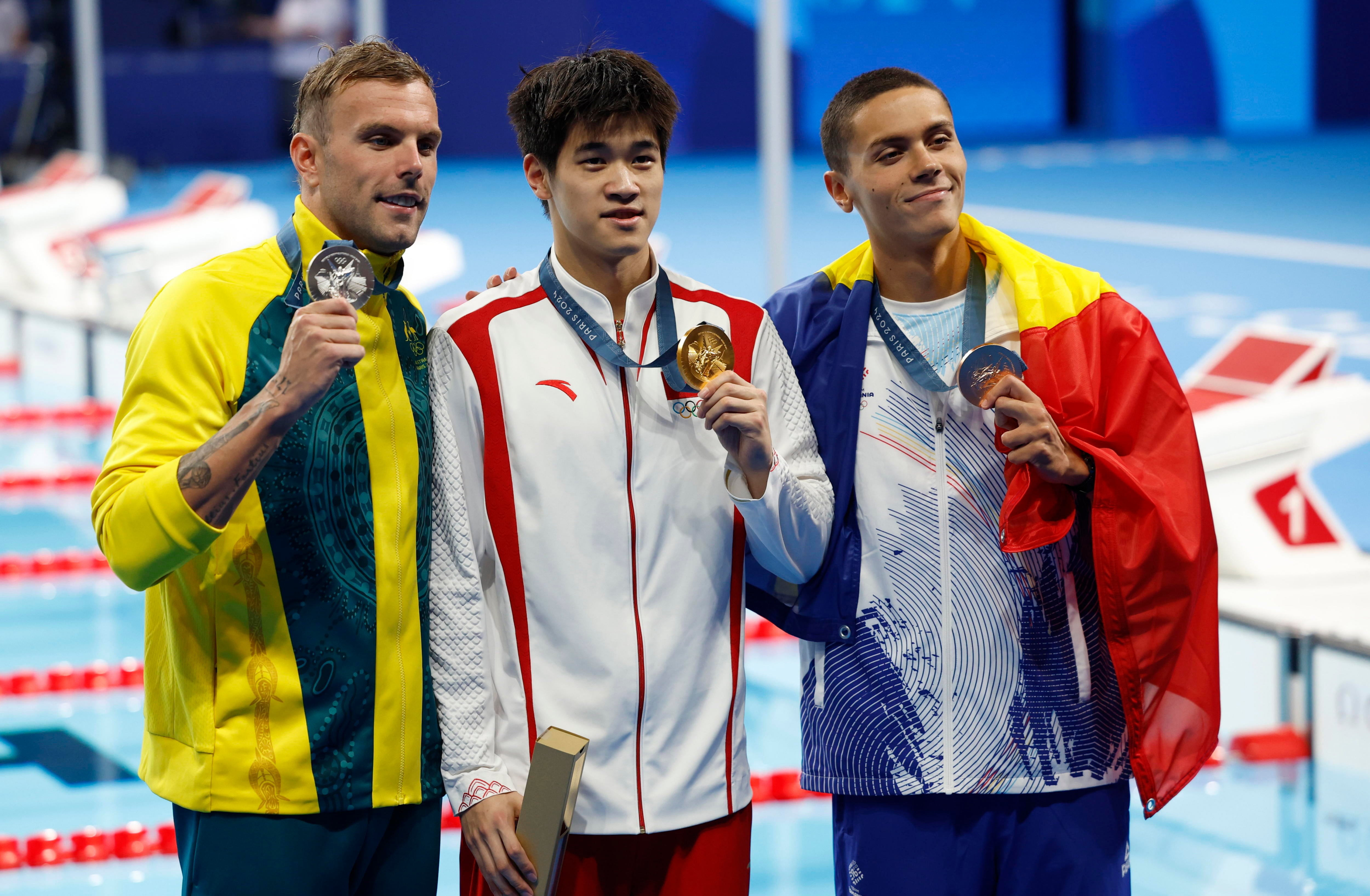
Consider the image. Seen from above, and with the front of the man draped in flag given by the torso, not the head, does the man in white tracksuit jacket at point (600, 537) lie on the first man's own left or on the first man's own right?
on the first man's own right

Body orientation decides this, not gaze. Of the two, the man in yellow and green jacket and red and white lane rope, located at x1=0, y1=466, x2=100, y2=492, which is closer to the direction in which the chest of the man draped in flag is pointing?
the man in yellow and green jacket

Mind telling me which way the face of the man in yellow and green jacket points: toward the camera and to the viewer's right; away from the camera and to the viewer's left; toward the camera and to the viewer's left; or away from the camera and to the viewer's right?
toward the camera and to the viewer's right

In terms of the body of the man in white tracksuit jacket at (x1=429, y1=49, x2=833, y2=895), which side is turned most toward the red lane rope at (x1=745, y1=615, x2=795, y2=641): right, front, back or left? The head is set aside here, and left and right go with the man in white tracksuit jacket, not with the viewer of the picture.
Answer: back

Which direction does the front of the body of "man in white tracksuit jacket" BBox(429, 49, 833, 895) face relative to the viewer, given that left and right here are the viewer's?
facing the viewer

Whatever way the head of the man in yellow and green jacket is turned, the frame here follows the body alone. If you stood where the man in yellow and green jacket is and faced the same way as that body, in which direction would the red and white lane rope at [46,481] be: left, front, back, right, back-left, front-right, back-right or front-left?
back-left

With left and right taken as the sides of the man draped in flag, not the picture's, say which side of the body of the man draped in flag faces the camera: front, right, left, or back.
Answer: front

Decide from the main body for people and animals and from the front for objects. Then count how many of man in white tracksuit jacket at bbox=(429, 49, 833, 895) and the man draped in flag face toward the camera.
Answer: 2
